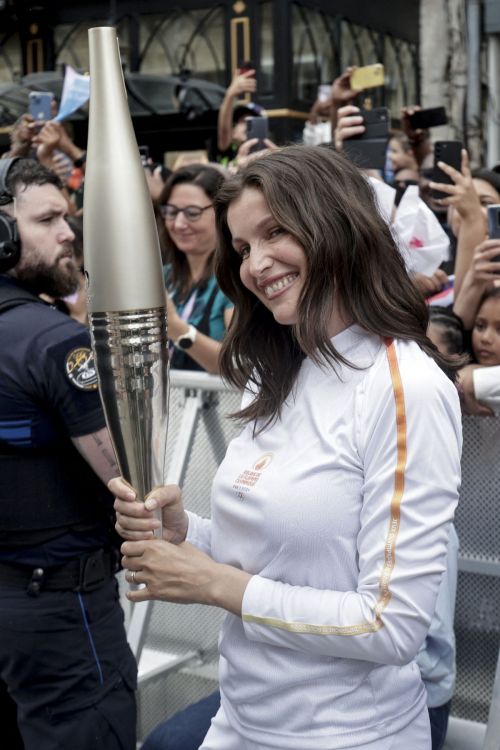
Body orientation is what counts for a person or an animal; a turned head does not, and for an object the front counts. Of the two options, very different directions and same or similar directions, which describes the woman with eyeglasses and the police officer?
very different directions

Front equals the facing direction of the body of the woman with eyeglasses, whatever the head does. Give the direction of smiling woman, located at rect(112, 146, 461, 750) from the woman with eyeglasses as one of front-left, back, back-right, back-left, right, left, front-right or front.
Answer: front-left

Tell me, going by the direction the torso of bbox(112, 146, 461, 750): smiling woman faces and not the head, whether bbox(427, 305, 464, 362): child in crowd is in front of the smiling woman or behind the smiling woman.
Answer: behind

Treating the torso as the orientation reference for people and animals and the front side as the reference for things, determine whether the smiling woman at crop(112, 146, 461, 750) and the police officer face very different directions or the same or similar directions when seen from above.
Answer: very different directions

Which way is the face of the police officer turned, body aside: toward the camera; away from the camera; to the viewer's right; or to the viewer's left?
to the viewer's right

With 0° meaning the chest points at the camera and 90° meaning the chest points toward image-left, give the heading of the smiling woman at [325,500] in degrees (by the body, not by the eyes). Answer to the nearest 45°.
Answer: approximately 45°

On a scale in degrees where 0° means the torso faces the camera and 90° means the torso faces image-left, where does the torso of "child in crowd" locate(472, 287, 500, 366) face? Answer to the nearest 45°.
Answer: approximately 45°
